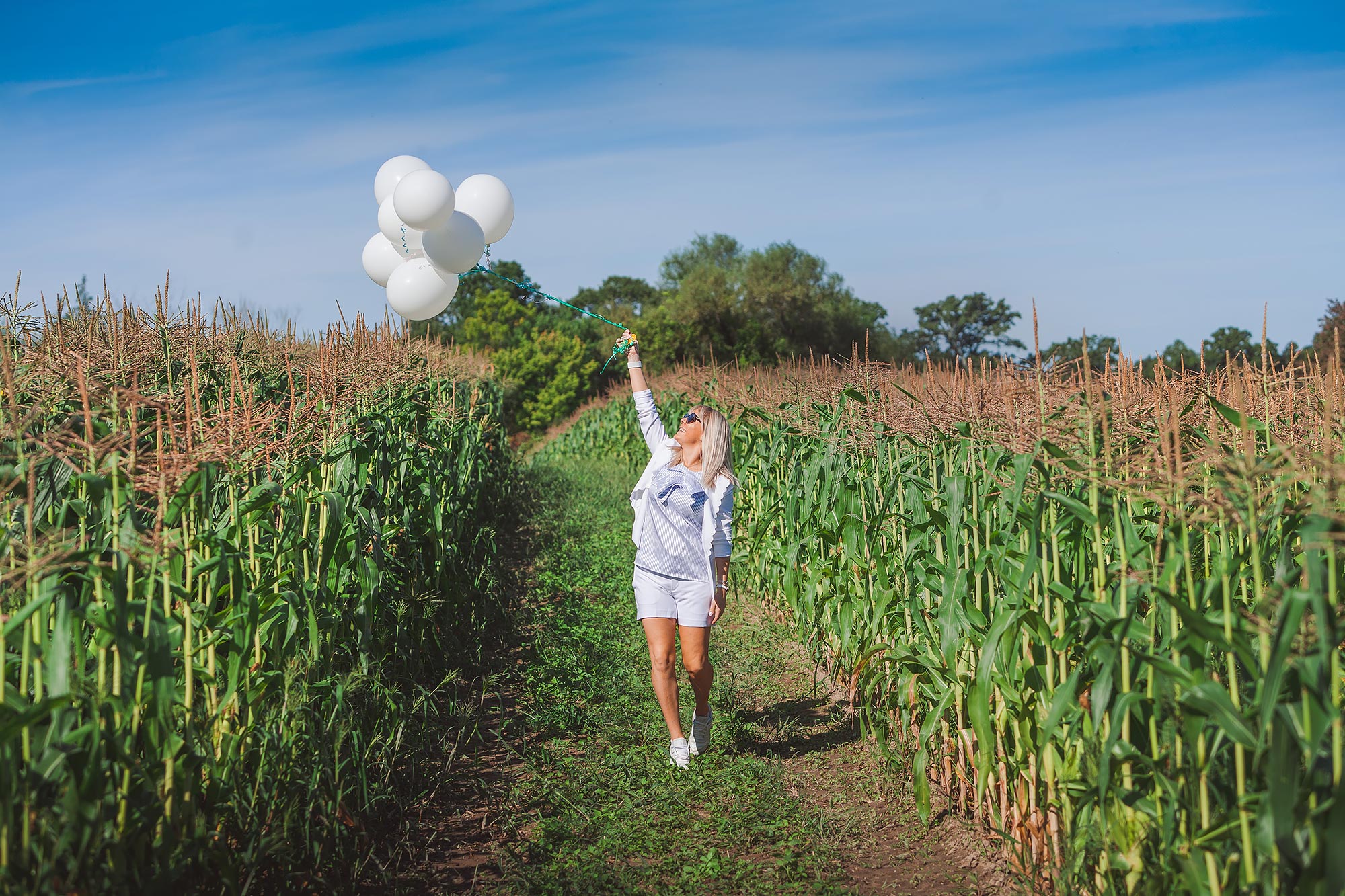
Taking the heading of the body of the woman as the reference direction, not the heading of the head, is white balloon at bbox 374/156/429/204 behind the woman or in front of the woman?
behind

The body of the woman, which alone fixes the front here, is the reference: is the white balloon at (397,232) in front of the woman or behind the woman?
behind

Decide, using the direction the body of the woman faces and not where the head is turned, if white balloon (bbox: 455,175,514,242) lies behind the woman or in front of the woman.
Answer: behind

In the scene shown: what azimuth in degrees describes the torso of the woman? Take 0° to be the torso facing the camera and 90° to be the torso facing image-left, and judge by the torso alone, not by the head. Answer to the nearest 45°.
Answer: approximately 0°

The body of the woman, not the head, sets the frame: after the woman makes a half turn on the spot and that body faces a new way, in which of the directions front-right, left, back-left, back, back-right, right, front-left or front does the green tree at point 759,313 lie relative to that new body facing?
front

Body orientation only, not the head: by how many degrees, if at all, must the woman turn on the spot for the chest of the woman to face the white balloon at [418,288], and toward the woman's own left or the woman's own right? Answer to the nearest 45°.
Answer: approximately 135° to the woman's own right

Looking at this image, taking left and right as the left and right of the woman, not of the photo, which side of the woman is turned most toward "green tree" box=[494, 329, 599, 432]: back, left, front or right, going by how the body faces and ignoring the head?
back

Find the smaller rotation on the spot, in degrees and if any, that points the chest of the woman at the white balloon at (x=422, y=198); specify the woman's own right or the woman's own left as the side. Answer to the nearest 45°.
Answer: approximately 135° to the woman's own right

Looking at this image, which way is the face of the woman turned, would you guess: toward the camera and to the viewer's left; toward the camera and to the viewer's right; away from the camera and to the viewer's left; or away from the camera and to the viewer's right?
toward the camera and to the viewer's left
